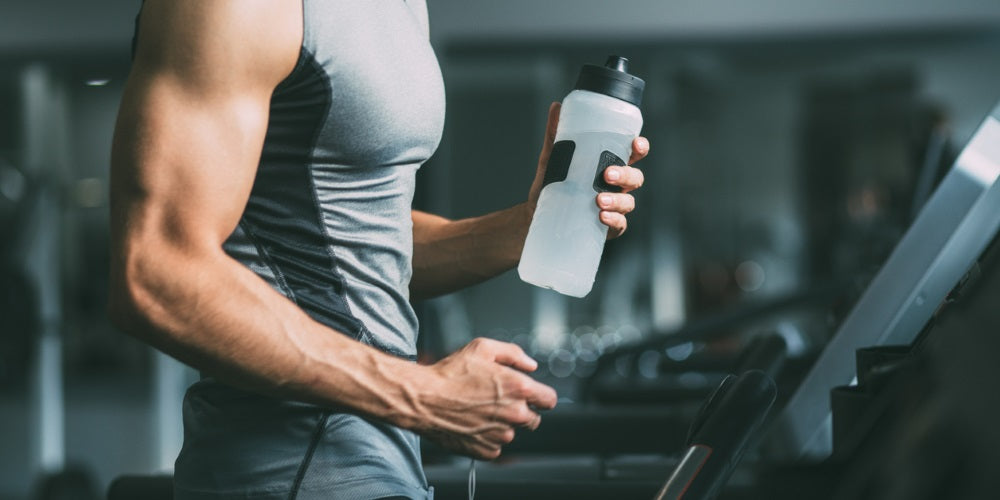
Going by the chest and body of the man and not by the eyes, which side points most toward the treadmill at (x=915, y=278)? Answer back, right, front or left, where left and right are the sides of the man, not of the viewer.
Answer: front

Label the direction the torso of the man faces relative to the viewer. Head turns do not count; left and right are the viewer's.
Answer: facing to the right of the viewer
